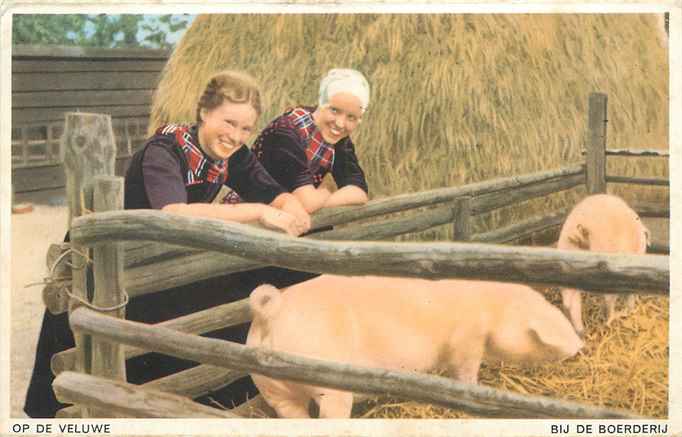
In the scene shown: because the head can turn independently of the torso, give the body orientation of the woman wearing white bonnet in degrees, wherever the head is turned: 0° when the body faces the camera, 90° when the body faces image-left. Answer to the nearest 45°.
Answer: approximately 315°

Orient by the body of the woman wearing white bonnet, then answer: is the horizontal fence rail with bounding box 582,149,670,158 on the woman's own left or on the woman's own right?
on the woman's own left

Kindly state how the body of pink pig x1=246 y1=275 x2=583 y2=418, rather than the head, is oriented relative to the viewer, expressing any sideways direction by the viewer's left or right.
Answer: facing to the right of the viewer

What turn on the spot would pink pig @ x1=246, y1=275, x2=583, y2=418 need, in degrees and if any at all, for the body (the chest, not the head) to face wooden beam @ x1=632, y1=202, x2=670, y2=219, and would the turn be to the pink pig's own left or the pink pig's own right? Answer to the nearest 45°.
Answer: approximately 45° to the pink pig's own left
